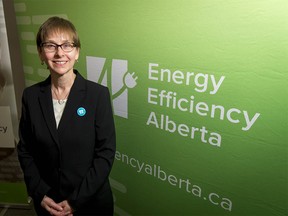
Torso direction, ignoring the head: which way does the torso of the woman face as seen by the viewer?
toward the camera
